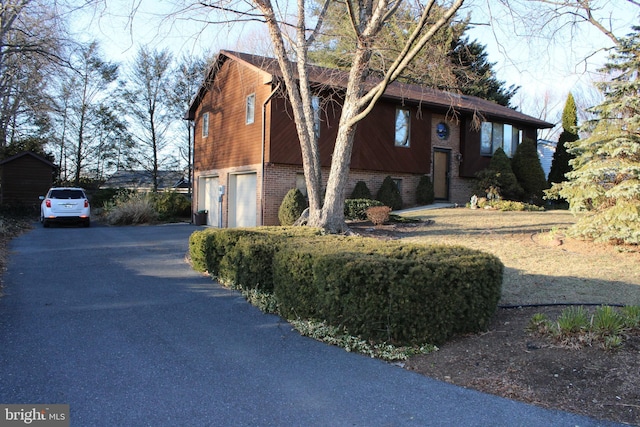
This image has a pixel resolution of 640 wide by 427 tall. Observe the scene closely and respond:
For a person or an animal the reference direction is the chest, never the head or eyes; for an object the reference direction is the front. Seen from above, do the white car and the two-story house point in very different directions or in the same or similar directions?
very different directions

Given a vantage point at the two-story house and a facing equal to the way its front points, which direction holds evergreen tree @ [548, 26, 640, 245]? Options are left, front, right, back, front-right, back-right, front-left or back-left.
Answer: front

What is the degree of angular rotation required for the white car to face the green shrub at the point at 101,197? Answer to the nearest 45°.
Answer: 0° — it already faces it

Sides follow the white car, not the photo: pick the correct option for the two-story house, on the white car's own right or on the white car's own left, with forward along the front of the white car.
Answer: on the white car's own right

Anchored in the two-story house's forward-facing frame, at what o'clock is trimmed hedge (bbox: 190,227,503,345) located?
The trimmed hedge is roughly at 1 o'clock from the two-story house.

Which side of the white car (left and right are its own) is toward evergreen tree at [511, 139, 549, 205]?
right

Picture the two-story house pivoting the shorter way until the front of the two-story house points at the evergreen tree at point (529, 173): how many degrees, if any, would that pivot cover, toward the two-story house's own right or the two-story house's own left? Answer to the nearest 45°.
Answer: approximately 45° to the two-story house's own left

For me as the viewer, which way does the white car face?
facing away from the viewer

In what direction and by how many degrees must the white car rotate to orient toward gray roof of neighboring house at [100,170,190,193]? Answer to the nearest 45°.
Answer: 0° — it already faces it

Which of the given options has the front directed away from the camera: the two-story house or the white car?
the white car

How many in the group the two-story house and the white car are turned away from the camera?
1

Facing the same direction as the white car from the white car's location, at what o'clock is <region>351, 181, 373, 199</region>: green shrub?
The green shrub is roughly at 4 o'clock from the white car.

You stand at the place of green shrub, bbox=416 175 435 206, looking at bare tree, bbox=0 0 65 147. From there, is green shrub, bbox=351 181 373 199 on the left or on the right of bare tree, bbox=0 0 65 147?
left
